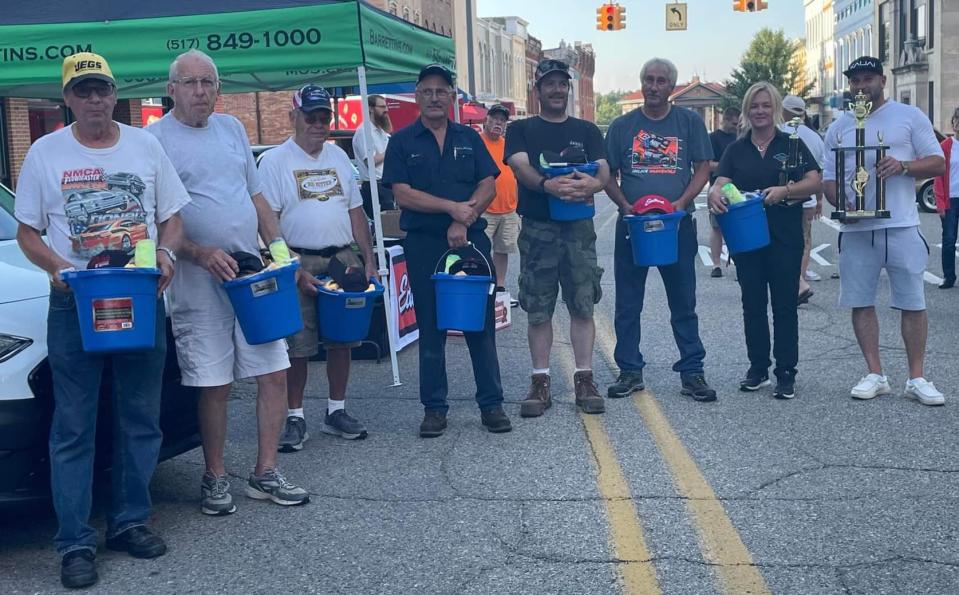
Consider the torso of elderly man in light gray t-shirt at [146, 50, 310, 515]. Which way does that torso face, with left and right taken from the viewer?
facing the viewer and to the right of the viewer

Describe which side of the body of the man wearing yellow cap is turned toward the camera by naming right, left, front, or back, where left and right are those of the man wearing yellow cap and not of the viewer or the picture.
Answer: front

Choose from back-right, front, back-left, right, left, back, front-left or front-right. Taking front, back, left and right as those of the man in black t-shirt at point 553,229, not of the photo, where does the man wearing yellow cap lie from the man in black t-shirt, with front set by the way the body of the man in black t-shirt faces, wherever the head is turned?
front-right

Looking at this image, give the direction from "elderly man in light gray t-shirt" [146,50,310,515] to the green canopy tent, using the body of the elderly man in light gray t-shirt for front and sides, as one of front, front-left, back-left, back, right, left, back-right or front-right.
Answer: back-left

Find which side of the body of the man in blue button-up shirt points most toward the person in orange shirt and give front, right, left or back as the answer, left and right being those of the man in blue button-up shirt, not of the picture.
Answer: back

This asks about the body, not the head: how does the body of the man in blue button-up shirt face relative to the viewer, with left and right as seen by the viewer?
facing the viewer

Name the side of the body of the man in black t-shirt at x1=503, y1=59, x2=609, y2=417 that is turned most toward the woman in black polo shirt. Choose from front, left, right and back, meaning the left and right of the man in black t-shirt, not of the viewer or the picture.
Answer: left

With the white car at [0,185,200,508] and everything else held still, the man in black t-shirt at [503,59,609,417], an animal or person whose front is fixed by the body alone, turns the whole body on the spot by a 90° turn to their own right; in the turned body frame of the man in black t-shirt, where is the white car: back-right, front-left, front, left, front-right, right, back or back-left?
front-left

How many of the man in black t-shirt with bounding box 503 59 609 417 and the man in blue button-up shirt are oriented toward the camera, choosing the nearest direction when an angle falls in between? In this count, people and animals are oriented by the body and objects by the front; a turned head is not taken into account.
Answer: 2

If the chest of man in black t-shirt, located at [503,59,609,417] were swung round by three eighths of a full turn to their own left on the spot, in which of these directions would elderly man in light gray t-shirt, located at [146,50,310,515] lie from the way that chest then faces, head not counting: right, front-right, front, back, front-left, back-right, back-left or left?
back

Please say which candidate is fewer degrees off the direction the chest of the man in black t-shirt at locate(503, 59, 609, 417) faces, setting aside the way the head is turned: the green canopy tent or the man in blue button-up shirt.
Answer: the man in blue button-up shirt

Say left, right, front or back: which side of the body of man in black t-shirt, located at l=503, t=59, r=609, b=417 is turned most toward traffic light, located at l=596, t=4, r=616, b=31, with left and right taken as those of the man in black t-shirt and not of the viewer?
back

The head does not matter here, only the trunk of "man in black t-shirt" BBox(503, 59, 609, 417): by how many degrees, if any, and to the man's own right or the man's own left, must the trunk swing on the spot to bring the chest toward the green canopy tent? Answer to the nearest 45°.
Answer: approximately 135° to the man's own right
